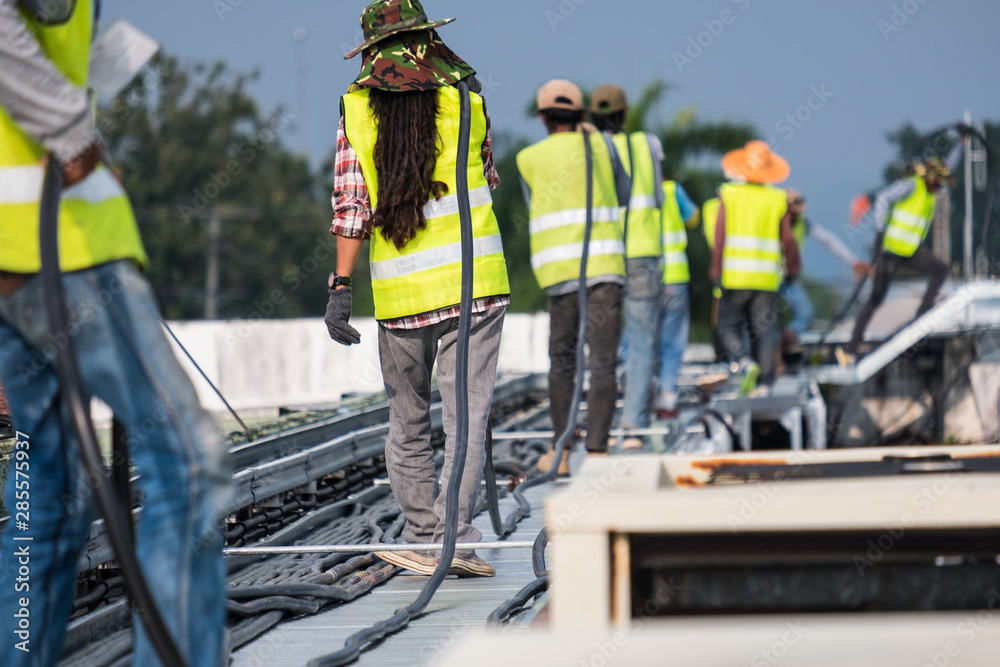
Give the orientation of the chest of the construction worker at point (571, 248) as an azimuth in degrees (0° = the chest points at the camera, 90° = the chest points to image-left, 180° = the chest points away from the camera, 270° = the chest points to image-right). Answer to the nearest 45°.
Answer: approximately 180°

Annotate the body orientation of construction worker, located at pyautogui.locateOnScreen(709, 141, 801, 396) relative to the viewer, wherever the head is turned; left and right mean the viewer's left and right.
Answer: facing away from the viewer

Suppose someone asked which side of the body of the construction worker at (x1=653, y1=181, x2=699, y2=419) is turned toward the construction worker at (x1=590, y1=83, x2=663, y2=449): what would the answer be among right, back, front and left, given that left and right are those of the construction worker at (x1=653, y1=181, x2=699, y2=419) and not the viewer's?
back

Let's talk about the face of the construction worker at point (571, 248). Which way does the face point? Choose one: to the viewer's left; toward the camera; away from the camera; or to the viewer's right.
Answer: away from the camera

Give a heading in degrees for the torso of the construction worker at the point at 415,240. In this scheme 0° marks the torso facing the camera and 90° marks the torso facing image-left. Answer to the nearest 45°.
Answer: approximately 180°

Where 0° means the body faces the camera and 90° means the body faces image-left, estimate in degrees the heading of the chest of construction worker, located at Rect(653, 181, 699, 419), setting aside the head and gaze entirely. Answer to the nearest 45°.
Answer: approximately 180°

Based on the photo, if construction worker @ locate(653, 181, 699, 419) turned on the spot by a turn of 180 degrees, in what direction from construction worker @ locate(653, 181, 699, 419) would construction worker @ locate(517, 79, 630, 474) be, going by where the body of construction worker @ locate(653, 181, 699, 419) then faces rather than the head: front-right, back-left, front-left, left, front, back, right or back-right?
front

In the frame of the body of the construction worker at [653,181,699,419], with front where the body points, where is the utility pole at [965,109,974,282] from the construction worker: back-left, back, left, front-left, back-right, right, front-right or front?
front-right

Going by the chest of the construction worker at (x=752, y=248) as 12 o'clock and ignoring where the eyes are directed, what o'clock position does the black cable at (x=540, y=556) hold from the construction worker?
The black cable is roughly at 6 o'clock from the construction worker.

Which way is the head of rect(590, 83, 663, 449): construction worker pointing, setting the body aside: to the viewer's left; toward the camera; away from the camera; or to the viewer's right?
away from the camera

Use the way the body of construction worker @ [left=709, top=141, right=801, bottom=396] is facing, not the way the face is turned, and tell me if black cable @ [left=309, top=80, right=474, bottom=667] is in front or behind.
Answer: behind

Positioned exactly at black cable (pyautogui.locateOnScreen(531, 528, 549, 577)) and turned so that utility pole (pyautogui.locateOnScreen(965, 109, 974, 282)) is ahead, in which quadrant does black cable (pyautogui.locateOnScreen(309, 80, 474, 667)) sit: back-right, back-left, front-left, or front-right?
back-left
